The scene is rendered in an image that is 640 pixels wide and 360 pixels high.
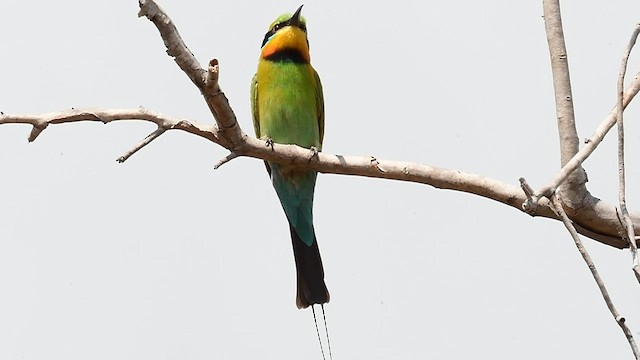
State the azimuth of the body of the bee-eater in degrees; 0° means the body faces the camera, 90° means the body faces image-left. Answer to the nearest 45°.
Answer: approximately 0°

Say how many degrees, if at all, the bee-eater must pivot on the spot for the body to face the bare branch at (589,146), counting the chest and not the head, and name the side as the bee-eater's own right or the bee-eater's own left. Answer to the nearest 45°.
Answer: approximately 45° to the bee-eater's own left
